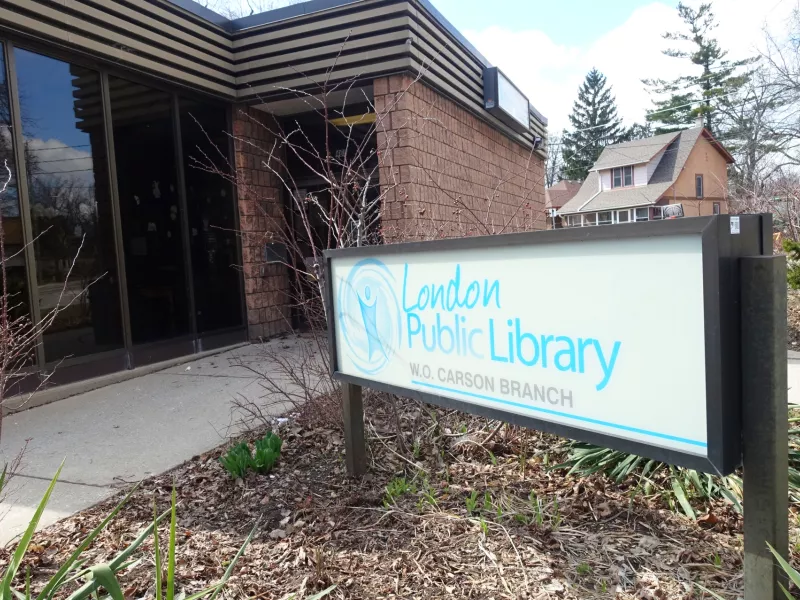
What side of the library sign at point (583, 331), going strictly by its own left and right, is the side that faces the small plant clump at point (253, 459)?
right

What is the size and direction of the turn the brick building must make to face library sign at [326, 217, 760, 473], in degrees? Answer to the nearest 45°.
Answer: approximately 45° to its right

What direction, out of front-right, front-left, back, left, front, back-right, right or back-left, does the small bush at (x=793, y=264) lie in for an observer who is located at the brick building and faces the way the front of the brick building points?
front-left

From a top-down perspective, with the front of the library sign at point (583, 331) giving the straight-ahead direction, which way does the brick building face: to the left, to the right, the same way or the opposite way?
to the left

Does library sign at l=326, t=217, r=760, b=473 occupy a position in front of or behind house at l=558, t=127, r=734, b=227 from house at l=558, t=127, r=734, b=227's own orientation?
in front

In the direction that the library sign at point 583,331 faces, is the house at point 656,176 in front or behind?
behind

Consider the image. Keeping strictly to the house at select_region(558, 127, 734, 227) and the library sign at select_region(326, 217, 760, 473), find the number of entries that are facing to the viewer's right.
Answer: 0

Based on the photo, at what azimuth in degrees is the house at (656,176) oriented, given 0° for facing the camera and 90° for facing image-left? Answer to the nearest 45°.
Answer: approximately 45°
